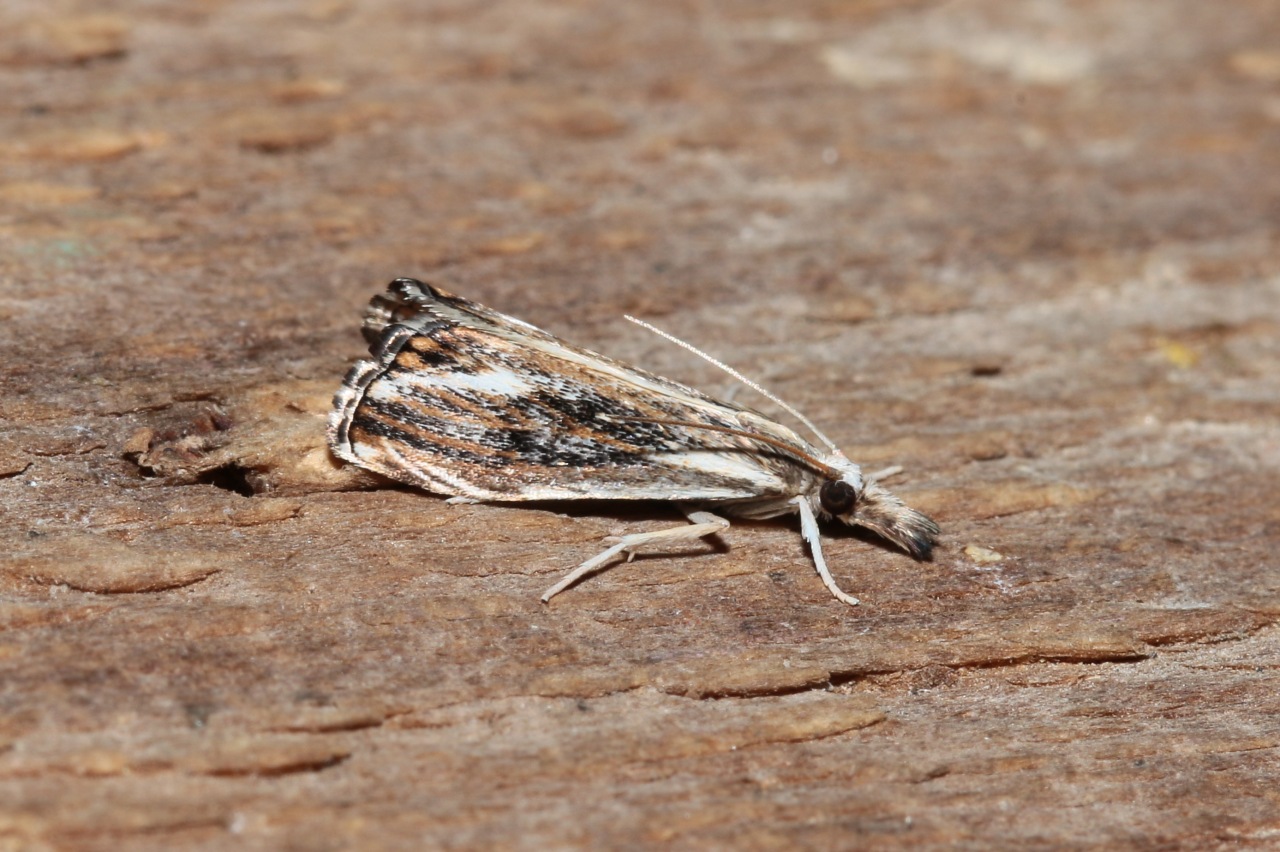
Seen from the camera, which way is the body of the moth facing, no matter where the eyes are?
to the viewer's right
